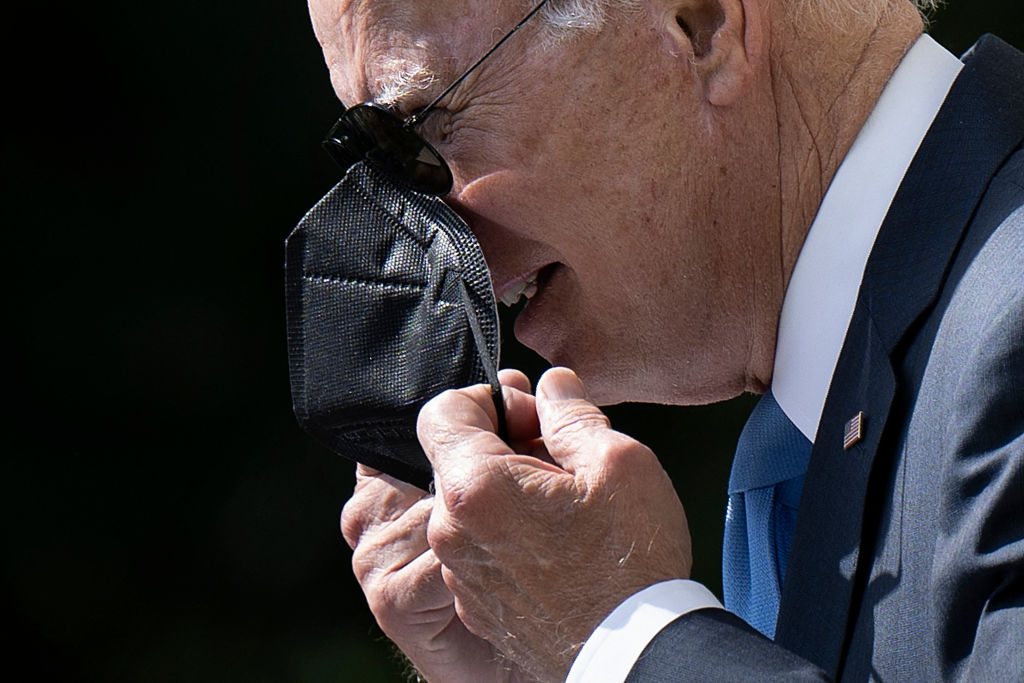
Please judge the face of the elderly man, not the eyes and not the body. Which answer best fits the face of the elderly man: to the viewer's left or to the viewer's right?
to the viewer's left

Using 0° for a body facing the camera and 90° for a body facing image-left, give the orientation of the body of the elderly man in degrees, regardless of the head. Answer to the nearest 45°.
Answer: approximately 90°
